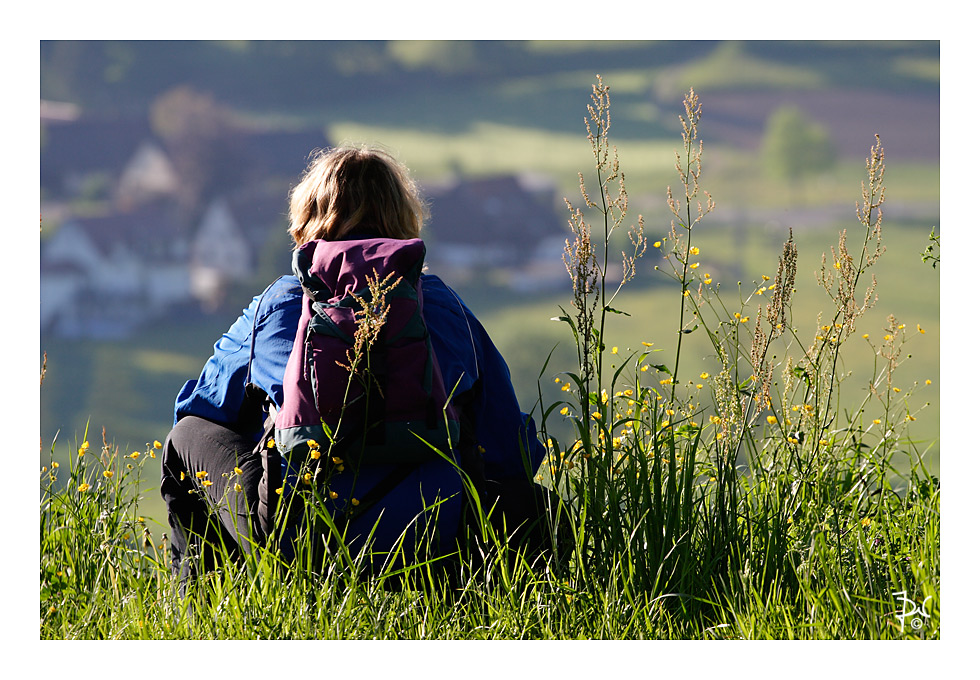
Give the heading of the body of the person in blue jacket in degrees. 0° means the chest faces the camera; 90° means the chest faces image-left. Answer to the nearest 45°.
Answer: approximately 180°

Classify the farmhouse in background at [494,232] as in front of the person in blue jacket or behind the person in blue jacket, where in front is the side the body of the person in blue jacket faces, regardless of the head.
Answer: in front

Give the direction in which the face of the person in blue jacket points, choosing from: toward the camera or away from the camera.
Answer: away from the camera
